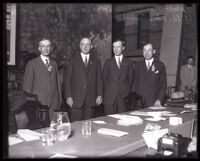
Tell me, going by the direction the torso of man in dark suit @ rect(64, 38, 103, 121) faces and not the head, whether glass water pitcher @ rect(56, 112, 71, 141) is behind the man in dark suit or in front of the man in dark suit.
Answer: in front

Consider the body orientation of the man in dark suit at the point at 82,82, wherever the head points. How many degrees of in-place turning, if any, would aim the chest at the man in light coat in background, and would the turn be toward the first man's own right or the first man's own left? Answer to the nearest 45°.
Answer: approximately 135° to the first man's own left

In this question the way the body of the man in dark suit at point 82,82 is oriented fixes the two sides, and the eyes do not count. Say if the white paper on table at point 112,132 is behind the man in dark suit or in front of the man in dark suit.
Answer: in front

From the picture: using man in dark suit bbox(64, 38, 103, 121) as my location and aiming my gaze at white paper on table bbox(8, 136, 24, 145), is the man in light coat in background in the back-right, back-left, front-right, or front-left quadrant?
back-left

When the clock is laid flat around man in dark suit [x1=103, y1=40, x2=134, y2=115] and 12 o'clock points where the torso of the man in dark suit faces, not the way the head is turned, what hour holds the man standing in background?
The man standing in background is roughly at 7 o'clock from the man in dark suit.

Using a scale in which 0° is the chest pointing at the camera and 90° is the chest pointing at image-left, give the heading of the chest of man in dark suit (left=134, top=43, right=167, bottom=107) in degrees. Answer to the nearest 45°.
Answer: approximately 0°

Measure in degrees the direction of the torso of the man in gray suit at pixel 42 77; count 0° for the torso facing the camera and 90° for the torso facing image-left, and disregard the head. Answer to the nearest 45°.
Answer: approximately 315°

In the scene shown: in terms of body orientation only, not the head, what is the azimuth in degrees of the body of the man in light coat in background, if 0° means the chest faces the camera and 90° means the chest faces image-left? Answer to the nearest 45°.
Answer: approximately 0°
